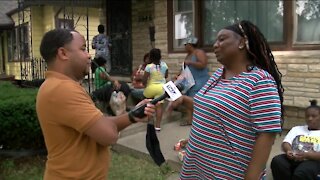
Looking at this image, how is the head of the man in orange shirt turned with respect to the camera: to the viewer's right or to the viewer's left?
to the viewer's right

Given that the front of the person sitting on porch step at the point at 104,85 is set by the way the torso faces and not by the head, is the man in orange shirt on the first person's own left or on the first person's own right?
on the first person's own right

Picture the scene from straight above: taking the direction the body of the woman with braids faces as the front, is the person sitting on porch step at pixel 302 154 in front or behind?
behind

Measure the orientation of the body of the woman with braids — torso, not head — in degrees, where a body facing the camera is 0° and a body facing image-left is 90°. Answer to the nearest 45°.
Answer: approximately 45°
